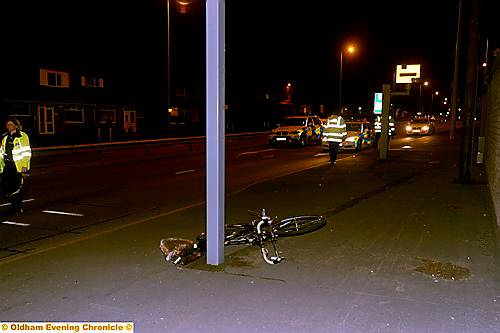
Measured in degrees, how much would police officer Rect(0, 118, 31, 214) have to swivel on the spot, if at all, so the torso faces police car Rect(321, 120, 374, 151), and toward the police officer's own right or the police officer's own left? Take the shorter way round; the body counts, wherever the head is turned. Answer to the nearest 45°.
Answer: approximately 180°

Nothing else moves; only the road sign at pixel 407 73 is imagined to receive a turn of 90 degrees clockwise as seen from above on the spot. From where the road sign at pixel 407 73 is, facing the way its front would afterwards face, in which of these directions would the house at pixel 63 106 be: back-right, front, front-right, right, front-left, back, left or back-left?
front

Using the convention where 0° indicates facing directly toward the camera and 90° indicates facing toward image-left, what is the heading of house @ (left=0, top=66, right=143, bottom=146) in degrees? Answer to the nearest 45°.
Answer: approximately 315°

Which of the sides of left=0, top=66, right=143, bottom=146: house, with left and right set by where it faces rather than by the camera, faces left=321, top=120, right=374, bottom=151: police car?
front

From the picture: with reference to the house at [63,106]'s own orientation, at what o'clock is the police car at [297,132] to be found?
The police car is roughly at 12 o'clock from the house.

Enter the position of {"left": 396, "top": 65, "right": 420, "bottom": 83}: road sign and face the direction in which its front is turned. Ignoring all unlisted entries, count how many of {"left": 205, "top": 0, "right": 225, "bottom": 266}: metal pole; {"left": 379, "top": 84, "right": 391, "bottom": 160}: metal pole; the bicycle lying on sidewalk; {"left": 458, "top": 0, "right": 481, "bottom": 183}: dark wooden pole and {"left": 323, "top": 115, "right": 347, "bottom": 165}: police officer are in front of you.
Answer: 5

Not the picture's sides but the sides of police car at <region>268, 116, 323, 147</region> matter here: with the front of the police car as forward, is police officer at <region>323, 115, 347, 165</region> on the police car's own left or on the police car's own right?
on the police car's own left
